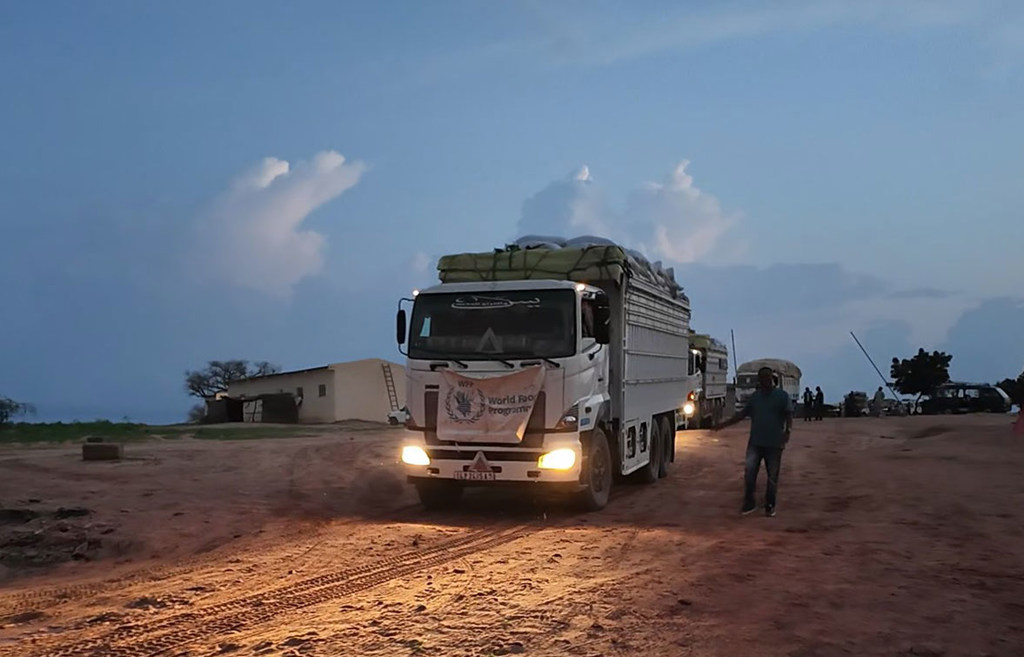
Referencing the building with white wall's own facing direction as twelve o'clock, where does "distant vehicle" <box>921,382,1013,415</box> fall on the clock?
The distant vehicle is roughly at 8 o'clock from the building with white wall.

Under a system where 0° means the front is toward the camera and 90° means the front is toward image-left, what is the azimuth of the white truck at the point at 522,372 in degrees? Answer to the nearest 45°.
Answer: approximately 45°

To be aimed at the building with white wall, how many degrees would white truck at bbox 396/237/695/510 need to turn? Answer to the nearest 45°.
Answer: approximately 135° to its right

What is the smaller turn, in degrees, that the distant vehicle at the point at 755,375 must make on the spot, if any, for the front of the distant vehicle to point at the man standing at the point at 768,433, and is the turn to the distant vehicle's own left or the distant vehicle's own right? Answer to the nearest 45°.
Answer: approximately 45° to the distant vehicle's own left

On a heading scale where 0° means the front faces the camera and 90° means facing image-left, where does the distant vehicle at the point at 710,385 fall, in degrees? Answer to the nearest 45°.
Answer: approximately 45°

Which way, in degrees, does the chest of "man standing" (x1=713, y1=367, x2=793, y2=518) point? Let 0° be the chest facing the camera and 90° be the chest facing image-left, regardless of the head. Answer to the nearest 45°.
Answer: approximately 45°

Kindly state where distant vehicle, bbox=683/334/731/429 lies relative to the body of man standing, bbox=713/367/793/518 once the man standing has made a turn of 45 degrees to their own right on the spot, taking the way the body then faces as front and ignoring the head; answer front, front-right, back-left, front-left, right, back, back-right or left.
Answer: right
